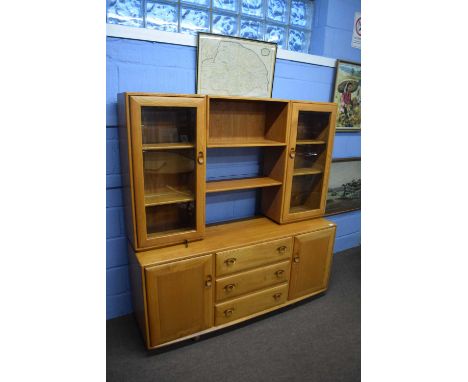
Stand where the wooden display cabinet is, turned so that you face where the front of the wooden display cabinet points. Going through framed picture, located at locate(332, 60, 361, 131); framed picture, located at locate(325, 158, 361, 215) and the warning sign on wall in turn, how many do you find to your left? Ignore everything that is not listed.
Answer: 3

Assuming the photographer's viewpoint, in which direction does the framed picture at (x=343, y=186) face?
facing the viewer and to the right of the viewer

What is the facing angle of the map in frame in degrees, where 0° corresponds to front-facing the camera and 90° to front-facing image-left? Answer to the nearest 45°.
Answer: approximately 315°

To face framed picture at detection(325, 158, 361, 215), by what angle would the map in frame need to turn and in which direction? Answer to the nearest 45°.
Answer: approximately 90° to its left

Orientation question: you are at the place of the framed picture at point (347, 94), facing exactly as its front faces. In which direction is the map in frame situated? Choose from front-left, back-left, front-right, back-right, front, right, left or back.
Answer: right

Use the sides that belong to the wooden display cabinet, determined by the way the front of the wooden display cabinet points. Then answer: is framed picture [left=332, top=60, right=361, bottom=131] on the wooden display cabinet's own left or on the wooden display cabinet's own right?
on the wooden display cabinet's own left
